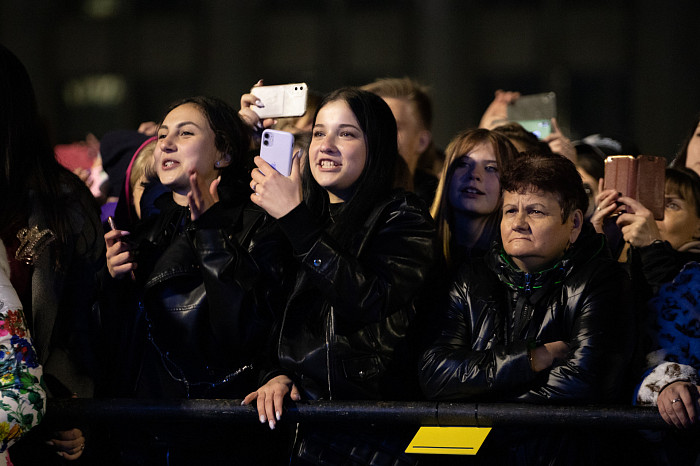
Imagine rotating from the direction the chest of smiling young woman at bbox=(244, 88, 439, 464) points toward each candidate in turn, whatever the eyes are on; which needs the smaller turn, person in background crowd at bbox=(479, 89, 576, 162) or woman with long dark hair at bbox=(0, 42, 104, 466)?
the woman with long dark hair

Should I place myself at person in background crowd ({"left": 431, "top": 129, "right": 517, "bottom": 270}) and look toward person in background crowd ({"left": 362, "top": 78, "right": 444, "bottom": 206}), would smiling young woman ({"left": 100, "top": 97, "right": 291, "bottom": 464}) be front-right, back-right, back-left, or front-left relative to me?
back-left

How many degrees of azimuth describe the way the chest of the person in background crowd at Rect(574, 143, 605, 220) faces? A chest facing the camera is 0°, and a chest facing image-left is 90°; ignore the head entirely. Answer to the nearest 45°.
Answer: approximately 45°

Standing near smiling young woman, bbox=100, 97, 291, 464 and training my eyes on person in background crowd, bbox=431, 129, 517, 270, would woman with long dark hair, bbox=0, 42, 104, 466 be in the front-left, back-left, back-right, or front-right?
back-left

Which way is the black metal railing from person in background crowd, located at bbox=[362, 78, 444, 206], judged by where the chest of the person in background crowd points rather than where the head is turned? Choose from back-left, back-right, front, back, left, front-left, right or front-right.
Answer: front-left

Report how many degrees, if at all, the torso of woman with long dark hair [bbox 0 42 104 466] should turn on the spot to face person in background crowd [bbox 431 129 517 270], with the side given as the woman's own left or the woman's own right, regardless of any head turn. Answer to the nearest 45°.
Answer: approximately 135° to the woman's own left

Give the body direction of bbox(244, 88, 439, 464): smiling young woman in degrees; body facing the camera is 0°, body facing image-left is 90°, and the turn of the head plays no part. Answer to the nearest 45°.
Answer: approximately 45°

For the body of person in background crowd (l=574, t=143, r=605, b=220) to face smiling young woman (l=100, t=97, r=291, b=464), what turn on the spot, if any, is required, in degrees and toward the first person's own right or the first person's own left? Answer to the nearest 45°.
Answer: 0° — they already face them
